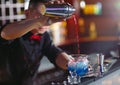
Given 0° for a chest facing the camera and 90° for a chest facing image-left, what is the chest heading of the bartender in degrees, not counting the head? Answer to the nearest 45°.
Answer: approximately 315°
